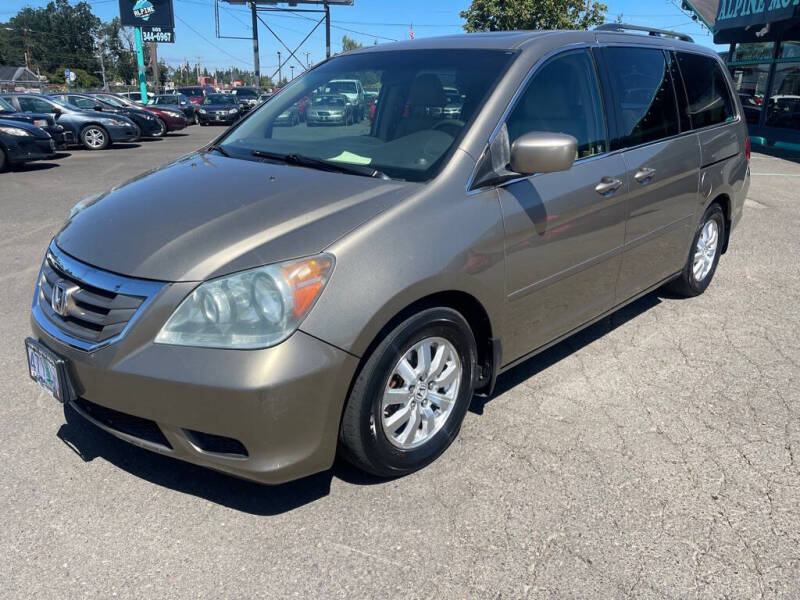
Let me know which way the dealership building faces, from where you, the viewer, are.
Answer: facing the viewer and to the left of the viewer

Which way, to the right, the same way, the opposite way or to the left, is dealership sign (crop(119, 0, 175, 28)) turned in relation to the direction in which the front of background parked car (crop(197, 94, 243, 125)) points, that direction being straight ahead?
the same way

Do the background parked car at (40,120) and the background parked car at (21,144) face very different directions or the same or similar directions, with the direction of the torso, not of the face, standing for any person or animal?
same or similar directions

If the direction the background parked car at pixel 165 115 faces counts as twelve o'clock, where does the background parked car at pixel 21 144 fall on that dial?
the background parked car at pixel 21 144 is roughly at 2 o'clock from the background parked car at pixel 165 115.

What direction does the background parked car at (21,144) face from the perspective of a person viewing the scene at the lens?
facing the viewer and to the right of the viewer

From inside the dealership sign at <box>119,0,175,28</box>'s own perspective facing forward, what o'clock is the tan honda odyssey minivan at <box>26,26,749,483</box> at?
The tan honda odyssey minivan is roughly at 12 o'clock from the dealership sign.

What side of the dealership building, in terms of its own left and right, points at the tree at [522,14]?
right

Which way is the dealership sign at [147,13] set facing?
toward the camera

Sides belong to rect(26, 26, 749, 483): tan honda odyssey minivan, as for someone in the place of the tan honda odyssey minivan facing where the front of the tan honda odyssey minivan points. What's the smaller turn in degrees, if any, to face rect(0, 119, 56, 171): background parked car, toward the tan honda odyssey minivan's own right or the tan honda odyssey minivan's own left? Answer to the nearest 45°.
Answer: approximately 90° to the tan honda odyssey minivan's own right

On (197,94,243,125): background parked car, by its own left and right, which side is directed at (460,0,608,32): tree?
left

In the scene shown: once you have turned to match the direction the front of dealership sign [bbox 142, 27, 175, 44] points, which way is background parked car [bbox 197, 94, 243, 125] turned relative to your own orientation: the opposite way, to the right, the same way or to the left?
the same way

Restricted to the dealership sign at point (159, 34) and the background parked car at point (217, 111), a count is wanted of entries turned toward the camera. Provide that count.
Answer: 2

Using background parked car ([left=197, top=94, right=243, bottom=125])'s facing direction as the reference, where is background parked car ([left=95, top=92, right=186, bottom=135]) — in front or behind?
in front

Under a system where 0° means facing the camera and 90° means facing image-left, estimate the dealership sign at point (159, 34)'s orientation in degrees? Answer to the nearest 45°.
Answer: approximately 0°
